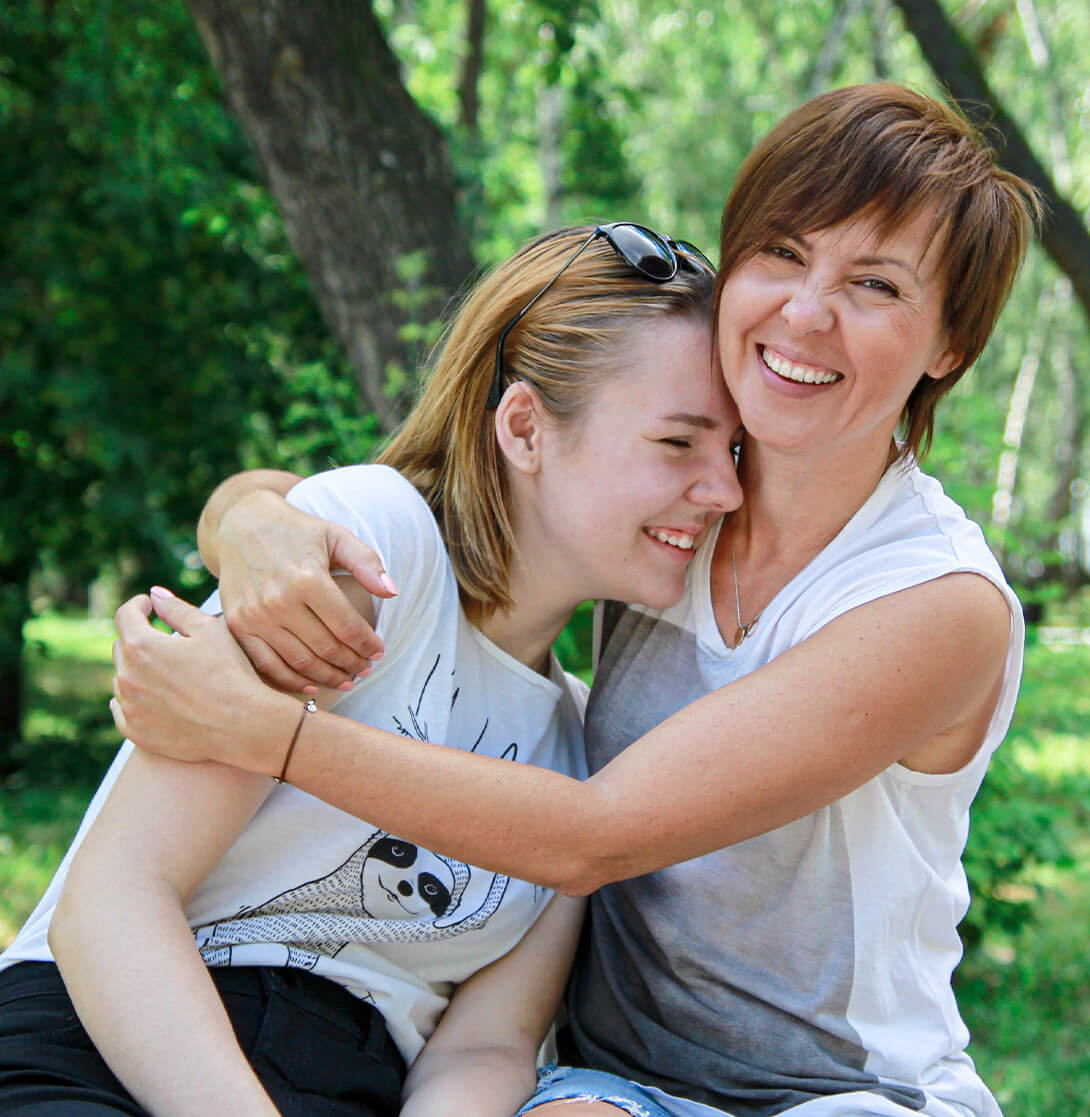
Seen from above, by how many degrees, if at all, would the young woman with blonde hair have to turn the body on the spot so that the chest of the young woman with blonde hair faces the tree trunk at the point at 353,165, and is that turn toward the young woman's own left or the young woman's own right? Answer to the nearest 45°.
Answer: approximately 135° to the young woman's own left

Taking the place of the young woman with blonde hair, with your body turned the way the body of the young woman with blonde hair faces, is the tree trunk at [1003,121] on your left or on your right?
on your left

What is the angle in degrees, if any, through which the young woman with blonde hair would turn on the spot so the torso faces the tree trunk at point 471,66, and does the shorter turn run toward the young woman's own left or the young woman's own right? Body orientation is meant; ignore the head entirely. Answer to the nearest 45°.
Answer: approximately 135° to the young woman's own left

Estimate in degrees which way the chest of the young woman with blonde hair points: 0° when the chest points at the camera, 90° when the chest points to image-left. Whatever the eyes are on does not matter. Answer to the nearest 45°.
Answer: approximately 315°
